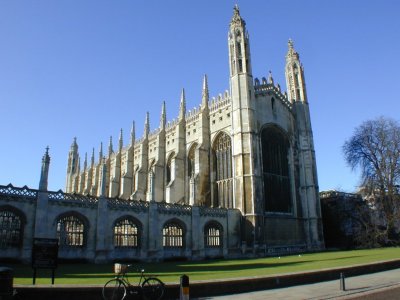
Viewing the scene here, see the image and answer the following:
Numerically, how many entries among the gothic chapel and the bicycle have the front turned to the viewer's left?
1

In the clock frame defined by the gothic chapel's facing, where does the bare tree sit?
The bare tree is roughly at 11 o'clock from the gothic chapel.

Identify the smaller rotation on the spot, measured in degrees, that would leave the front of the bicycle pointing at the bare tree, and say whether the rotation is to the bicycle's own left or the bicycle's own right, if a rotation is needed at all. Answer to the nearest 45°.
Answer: approximately 135° to the bicycle's own right

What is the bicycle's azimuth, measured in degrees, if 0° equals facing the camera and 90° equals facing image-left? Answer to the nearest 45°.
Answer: approximately 90°

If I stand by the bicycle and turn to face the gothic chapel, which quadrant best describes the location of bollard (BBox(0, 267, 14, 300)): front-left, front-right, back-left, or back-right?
back-left

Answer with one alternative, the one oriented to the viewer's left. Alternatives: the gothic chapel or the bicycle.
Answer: the bicycle
